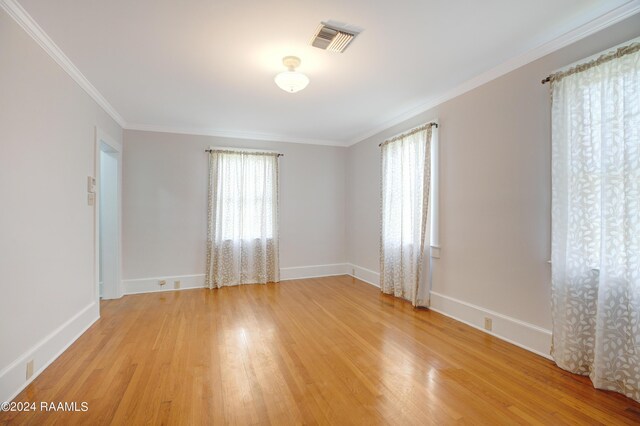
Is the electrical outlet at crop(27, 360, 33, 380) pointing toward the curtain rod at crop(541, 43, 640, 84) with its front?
yes

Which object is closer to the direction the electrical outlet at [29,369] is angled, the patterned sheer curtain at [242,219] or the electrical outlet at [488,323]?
the electrical outlet

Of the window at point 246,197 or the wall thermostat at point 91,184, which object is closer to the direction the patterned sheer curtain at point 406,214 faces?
the wall thermostat

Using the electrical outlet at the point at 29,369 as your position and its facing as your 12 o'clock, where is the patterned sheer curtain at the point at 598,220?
The patterned sheer curtain is roughly at 12 o'clock from the electrical outlet.

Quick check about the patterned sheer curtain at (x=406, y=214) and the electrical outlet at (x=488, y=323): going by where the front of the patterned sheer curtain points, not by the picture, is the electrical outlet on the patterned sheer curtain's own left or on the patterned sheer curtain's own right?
on the patterned sheer curtain's own left

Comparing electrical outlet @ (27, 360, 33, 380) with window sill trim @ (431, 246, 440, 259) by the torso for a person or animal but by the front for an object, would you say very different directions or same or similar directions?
very different directions

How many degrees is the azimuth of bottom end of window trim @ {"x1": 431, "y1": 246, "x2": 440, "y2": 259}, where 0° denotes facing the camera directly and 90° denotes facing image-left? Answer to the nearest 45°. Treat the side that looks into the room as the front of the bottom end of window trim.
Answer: approximately 45°

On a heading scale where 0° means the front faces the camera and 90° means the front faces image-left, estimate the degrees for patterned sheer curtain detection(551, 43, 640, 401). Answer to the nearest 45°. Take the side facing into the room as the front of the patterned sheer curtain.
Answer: approximately 45°
